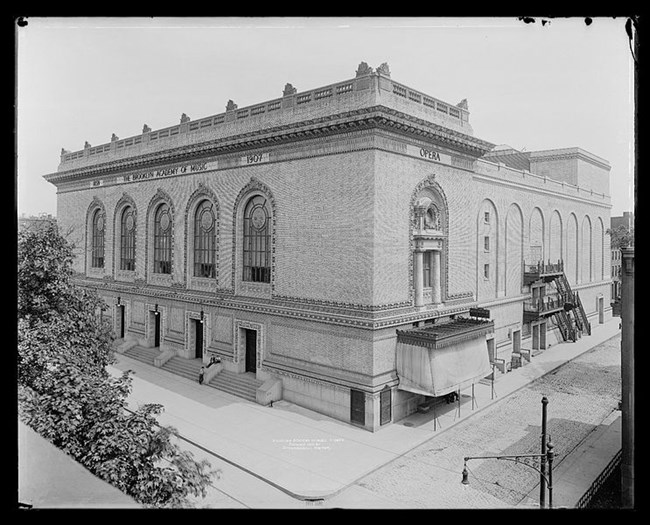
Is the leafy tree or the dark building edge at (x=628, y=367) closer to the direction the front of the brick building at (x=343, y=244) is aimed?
the leafy tree

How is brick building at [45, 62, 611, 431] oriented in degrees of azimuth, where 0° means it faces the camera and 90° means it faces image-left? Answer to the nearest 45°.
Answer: approximately 45°

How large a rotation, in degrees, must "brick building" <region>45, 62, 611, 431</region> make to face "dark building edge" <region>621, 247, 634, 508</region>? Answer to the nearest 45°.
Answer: approximately 90° to its left
